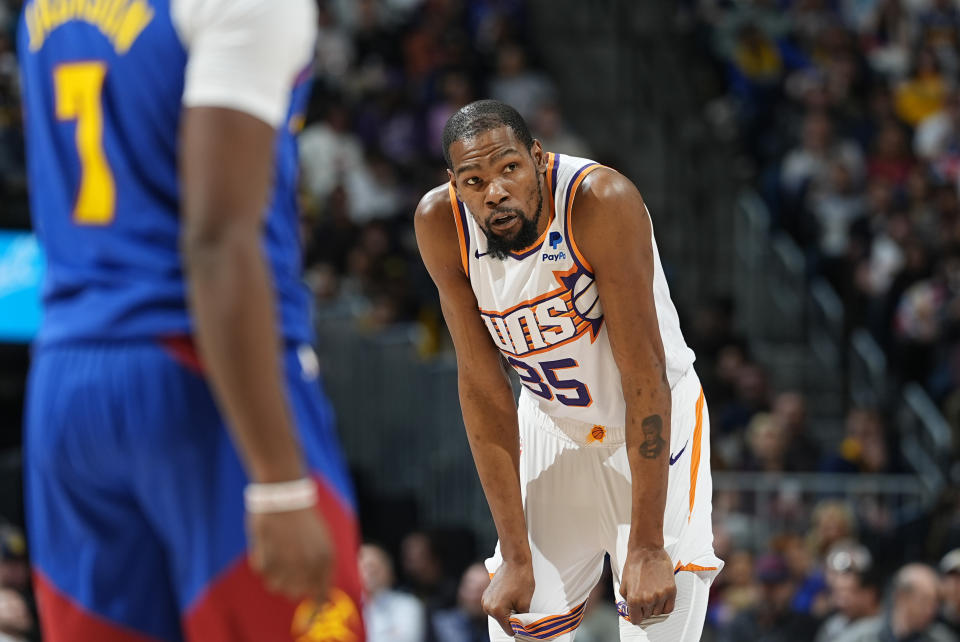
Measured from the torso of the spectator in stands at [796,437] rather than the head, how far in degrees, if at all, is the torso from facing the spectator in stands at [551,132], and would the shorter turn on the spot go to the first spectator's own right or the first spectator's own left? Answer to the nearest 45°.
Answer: approximately 90° to the first spectator's own right

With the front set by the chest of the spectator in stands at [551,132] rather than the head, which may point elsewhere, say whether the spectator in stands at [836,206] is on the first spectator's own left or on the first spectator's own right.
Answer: on the first spectator's own left

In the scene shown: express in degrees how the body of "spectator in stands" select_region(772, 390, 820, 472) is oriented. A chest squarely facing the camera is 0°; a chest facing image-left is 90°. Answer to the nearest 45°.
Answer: approximately 45°

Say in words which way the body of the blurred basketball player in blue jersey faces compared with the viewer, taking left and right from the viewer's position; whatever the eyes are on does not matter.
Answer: facing away from the viewer and to the right of the viewer

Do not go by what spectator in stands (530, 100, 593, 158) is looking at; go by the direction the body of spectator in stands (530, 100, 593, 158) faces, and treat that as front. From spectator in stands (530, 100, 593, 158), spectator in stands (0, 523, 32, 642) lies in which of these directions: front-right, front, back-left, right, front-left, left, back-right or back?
front-right

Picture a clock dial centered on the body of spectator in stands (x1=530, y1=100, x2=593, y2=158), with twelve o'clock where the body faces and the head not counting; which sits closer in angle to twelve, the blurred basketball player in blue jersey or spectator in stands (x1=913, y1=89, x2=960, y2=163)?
the blurred basketball player in blue jersey

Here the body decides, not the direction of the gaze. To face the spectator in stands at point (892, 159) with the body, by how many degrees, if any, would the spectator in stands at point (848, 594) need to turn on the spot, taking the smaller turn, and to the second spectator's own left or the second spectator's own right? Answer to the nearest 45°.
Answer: approximately 135° to the second spectator's own right

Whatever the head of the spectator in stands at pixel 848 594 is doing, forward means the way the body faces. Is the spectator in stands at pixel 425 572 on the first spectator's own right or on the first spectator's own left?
on the first spectator's own right

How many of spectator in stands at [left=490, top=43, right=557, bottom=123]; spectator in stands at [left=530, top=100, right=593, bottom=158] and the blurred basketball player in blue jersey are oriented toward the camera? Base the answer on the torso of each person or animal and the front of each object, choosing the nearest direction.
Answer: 2

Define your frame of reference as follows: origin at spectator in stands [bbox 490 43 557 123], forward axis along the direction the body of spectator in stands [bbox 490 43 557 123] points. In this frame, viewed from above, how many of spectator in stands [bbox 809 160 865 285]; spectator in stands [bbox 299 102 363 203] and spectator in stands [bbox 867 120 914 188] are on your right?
1

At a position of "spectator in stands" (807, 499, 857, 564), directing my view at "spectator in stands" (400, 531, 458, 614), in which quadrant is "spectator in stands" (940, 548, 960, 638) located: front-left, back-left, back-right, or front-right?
back-left
